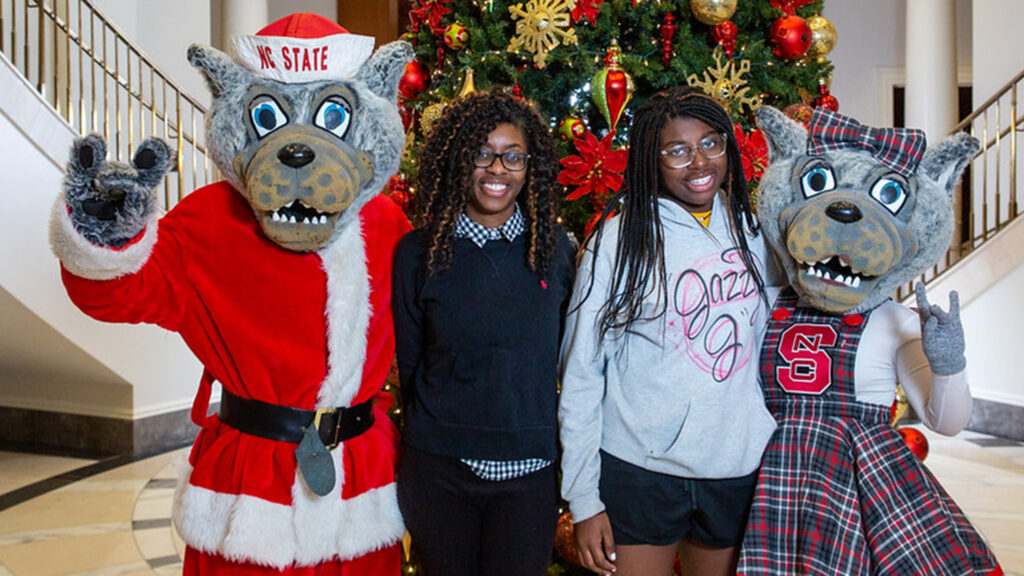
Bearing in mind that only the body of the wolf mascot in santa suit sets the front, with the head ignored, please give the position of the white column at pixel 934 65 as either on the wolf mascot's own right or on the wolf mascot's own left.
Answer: on the wolf mascot's own left

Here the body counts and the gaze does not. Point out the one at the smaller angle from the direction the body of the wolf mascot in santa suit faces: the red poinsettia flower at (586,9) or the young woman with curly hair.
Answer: the young woman with curly hair

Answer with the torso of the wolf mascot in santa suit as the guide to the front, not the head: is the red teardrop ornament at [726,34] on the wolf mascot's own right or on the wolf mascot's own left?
on the wolf mascot's own left

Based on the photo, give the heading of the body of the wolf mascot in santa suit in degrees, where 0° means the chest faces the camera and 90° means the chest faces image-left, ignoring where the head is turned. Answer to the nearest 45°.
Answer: approximately 0°

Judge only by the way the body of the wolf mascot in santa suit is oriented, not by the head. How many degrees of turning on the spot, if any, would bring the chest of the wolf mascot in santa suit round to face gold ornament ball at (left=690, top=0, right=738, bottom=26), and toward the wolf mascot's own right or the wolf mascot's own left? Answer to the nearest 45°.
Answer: approximately 90° to the wolf mascot's own left

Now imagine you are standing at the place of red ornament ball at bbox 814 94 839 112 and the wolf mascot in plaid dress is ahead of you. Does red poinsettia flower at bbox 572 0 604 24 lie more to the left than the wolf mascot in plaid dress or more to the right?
right

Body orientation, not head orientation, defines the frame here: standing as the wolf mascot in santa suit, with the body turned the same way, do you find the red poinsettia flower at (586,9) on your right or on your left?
on your left

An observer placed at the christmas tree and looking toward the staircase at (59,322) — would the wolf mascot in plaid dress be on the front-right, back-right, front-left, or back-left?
back-left

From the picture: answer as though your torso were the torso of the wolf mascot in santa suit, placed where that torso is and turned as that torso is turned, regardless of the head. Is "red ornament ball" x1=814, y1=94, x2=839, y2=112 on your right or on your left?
on your left
